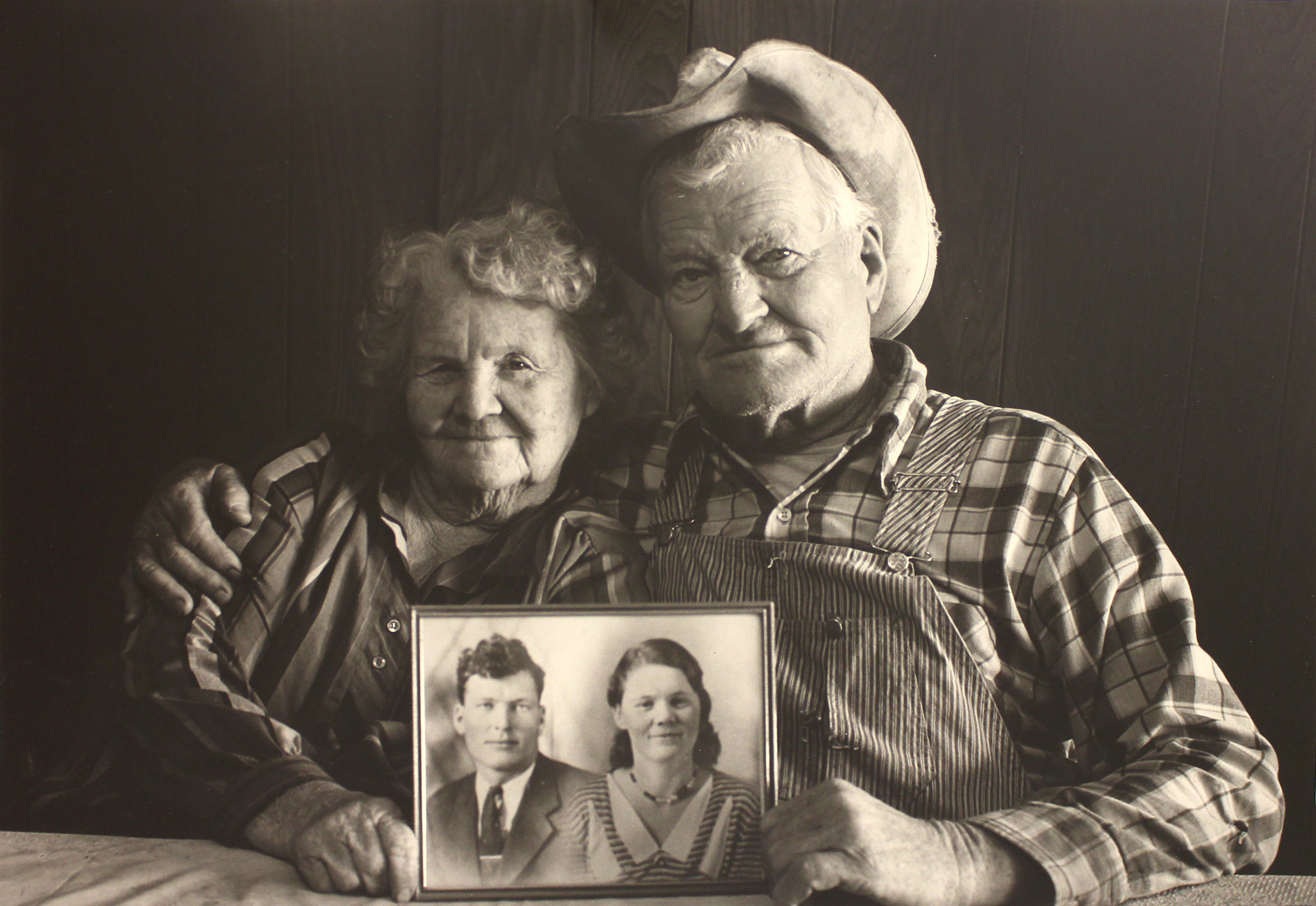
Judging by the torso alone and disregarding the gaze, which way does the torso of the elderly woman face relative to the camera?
toward the camera
